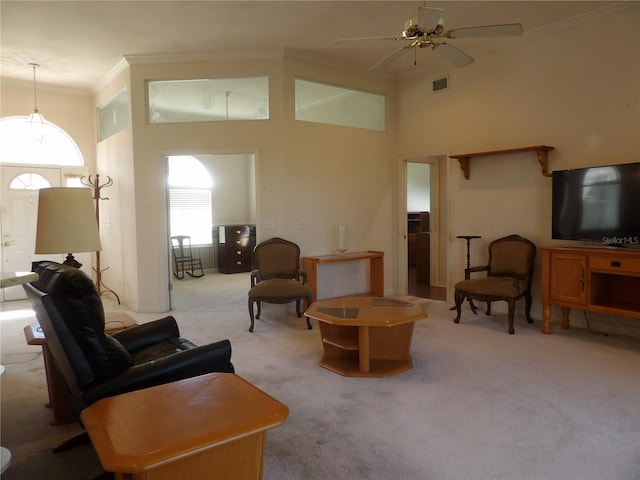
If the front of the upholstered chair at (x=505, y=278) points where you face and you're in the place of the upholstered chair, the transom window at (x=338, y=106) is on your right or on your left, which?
on your right

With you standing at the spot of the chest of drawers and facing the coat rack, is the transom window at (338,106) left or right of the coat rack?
left

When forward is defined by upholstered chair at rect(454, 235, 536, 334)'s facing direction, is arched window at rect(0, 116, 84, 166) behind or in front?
in front

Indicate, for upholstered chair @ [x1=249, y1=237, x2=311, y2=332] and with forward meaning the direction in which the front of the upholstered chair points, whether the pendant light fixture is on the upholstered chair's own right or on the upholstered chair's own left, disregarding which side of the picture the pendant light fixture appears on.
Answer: on the upholstered chair's own right

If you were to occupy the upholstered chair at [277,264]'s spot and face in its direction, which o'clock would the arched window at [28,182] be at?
The arched window is roughly at 4 o'clock from the upholstered chair.

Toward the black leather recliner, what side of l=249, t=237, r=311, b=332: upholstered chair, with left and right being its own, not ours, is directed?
front

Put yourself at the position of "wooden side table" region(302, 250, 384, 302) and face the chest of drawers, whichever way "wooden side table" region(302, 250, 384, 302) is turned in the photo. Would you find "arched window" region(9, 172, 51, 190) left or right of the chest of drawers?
left

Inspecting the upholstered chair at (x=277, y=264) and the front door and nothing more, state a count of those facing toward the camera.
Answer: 2

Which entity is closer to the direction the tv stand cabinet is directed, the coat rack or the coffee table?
the coffee table

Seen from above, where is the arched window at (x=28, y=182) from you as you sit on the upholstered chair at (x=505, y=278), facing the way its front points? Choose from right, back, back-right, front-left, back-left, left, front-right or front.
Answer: front-right

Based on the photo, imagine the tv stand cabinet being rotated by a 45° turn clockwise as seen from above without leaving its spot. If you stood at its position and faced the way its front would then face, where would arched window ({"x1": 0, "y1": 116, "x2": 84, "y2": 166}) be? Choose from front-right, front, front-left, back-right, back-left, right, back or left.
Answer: front

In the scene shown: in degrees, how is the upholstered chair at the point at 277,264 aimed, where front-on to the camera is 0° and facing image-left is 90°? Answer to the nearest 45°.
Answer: approximately 0°

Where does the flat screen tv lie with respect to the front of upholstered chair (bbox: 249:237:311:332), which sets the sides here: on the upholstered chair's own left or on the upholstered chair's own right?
on the upholstered chair's own left
